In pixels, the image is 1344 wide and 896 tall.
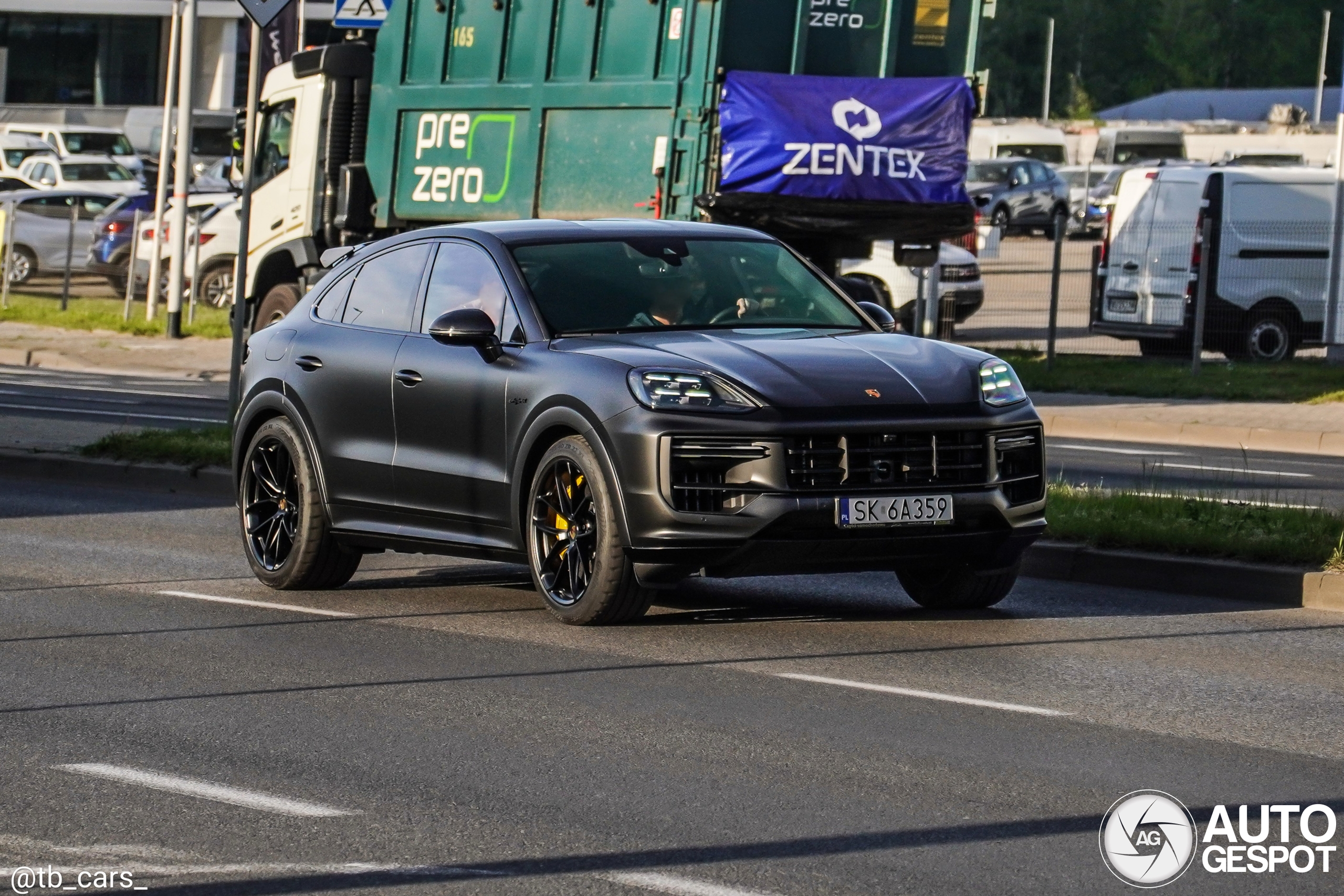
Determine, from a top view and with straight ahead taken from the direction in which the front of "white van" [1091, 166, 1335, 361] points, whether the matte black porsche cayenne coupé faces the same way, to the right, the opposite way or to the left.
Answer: to the right

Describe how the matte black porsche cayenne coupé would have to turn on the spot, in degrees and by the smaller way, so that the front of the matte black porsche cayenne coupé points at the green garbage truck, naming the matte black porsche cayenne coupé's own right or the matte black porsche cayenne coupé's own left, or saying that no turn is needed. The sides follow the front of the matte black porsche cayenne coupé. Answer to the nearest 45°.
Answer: approximately 135° to the matte black porsche cayenne coupé's own left

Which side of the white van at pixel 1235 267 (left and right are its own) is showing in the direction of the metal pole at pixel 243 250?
back

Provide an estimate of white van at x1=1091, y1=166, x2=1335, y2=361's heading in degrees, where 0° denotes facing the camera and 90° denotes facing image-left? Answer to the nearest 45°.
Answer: approximately 225°

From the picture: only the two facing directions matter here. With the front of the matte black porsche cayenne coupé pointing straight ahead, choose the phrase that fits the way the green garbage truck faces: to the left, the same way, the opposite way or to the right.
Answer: the opposite way

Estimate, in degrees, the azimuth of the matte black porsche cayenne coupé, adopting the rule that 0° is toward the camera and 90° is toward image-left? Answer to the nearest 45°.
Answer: approximately 315°

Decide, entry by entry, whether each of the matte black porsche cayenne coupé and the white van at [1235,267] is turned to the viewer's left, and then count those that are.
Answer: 0

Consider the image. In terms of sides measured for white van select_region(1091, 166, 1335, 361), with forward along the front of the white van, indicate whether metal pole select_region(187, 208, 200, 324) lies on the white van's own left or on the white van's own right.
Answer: on the white van's own left

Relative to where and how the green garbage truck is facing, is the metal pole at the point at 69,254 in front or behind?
in front

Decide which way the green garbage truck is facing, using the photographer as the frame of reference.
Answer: facing away from the viewer and to the left of the viewer
